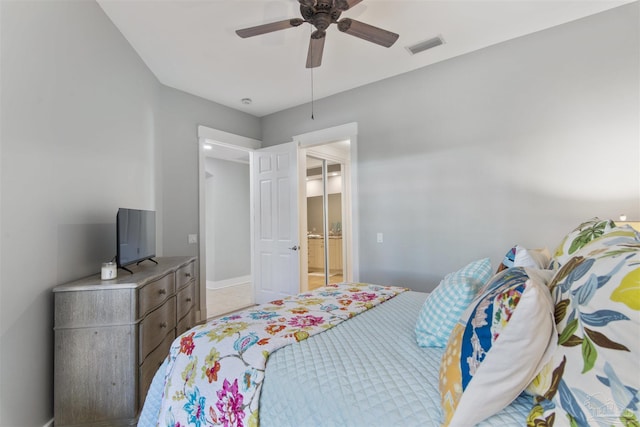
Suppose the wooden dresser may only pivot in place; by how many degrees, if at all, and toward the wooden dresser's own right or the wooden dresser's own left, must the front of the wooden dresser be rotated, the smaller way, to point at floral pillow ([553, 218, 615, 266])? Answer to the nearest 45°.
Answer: approximately 45° to the wooden dresser's own right

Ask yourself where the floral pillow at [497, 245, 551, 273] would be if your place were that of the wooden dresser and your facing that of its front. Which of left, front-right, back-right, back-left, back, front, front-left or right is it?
front-right

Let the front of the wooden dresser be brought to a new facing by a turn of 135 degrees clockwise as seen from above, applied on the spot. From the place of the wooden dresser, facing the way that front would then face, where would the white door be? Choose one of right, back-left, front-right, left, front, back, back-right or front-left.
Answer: back

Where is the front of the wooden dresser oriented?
to the viewer's right

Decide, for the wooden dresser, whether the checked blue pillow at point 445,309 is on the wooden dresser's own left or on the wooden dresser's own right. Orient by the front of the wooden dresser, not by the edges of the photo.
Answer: on the wooden dresser's own right

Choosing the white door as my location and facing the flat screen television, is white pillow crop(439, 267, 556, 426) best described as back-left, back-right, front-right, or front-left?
front-left

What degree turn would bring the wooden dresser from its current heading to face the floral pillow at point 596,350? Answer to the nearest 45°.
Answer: approximately 45° to its right

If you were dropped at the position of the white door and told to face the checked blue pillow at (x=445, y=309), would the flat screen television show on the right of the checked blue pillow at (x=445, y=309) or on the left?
right
